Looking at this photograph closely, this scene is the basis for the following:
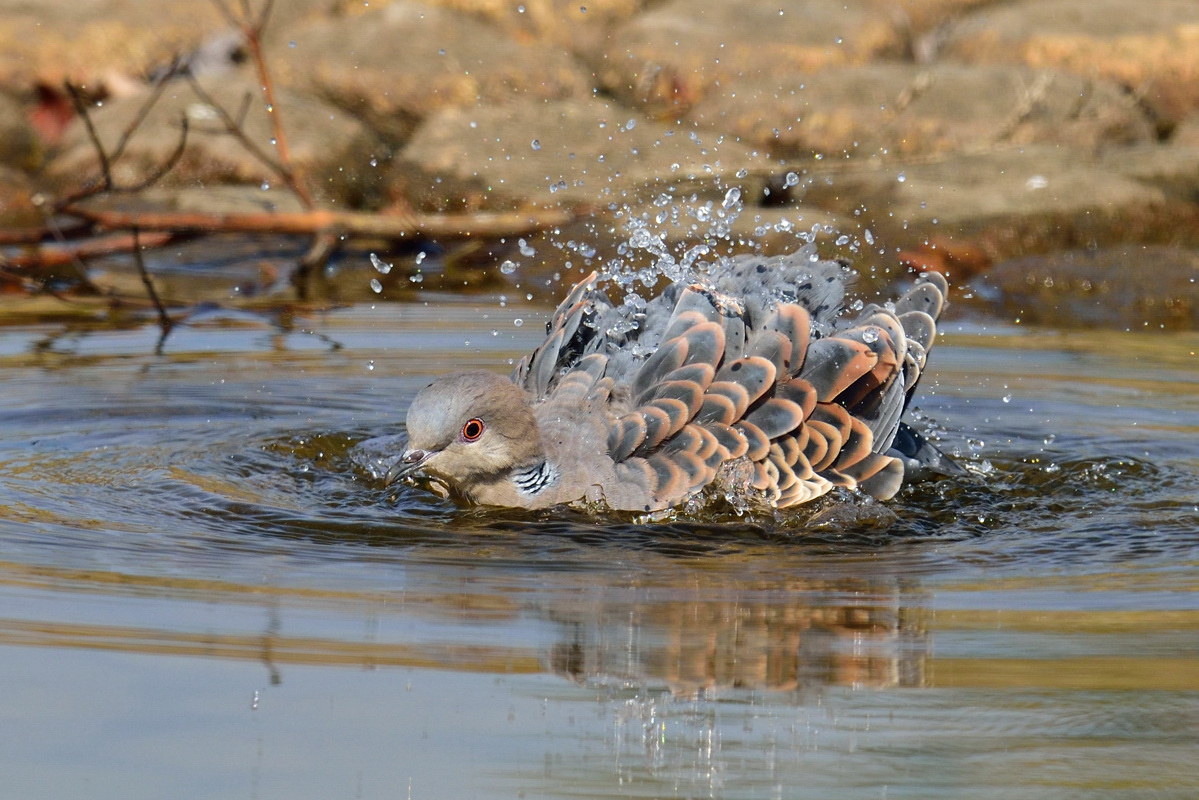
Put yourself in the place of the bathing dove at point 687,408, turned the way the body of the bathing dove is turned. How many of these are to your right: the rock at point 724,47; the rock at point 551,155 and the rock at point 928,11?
3

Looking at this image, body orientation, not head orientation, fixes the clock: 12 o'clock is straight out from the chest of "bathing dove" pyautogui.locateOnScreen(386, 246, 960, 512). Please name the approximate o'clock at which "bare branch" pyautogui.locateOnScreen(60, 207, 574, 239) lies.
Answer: The bare branch is roughly at 2 o'clock from the bathing dove.

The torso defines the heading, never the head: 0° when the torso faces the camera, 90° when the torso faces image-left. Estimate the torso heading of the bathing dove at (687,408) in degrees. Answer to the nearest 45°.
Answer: approximately 90°

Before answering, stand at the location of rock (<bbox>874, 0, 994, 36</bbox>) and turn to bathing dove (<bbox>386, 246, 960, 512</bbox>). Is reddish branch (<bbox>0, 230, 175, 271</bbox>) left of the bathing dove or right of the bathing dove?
right

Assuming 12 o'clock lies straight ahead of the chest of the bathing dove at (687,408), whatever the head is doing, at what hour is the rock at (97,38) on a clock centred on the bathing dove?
The rock is roughly at 2 o'clock from the bathing dove.

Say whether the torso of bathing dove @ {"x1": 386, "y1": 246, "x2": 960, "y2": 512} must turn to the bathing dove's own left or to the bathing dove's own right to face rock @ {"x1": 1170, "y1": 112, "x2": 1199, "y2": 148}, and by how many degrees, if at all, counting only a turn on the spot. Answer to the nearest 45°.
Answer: approximately 135° to the bathing dove's own right

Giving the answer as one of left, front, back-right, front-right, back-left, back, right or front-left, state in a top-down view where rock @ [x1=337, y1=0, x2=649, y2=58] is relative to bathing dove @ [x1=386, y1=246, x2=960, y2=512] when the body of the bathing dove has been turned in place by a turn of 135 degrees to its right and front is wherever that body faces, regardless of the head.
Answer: front-left

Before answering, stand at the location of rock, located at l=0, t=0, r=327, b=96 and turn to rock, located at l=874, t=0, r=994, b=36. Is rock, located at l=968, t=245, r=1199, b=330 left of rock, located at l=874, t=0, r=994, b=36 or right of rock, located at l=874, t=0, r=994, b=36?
right

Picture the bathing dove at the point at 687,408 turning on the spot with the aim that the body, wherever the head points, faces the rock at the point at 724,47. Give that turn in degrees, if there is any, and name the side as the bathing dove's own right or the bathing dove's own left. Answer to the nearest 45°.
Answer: approximately 90° to the bathing dove's own right

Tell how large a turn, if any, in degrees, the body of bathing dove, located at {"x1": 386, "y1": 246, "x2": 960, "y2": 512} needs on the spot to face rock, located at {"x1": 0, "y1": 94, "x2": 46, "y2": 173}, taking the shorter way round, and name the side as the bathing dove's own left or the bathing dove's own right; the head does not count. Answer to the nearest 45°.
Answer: approximately 45° to the bathing dove's own right

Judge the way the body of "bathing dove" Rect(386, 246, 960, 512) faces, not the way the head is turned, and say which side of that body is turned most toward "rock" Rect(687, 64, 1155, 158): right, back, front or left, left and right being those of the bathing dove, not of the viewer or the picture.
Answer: right

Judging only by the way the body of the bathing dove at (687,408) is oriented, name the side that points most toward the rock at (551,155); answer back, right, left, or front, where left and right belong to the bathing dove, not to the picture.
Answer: right
